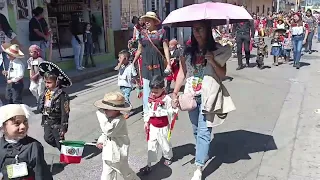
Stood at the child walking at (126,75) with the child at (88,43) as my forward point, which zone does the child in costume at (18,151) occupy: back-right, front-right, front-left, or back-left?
back-left

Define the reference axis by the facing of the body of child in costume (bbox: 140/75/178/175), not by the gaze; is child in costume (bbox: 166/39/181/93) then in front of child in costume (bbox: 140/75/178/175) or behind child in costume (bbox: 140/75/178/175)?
behind

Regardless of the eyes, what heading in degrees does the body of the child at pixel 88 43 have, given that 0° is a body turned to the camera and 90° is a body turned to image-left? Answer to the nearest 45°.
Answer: approximately 0°

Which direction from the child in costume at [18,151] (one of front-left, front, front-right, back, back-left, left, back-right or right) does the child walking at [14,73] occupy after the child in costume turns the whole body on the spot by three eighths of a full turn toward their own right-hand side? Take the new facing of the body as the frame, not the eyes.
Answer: front-right

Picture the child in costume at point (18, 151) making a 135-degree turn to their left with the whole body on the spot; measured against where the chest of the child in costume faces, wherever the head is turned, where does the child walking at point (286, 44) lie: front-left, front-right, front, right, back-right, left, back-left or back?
front

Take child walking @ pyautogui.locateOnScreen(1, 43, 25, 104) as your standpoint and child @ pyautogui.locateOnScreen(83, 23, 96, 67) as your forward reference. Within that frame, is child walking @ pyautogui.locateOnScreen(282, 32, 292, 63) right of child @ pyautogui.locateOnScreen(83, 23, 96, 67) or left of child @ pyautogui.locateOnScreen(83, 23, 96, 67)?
right

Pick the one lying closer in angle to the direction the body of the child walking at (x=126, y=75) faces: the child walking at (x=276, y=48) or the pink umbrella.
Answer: the pink umbrella

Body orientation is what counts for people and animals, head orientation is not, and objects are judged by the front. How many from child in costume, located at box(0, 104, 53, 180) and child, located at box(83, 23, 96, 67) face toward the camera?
2

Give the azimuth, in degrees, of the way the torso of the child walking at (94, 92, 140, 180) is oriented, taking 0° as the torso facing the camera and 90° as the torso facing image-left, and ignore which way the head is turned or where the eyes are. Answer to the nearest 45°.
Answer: approximately 45°

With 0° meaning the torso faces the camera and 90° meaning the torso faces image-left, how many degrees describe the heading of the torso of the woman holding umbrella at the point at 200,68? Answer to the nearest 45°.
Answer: approximately 45°

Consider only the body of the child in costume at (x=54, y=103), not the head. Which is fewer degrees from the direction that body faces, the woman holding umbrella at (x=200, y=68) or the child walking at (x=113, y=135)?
the child walking
